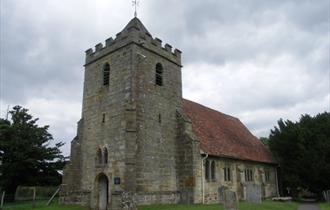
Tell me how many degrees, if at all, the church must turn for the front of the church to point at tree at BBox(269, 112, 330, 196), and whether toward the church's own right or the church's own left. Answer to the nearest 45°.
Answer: approximately 180°

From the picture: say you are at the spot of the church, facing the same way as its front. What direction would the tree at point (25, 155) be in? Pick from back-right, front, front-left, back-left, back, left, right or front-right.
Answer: right

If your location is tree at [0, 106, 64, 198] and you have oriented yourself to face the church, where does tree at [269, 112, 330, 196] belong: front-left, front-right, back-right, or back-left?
front-left

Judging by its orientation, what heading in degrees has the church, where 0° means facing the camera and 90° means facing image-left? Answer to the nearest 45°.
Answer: approximately 45°

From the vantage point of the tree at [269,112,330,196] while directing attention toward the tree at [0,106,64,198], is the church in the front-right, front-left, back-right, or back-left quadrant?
front-left

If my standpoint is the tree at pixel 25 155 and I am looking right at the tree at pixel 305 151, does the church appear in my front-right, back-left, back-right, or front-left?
front-right
